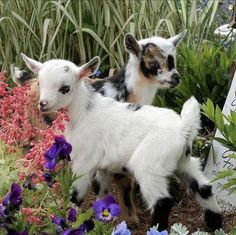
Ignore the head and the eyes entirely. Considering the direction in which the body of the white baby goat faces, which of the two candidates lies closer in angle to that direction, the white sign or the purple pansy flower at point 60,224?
the purple pansy flower

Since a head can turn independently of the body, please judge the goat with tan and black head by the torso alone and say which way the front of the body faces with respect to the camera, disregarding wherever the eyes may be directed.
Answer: to the viewer's right

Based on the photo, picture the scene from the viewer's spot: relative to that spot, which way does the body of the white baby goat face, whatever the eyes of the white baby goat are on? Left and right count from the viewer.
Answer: facing to the left of the viewer

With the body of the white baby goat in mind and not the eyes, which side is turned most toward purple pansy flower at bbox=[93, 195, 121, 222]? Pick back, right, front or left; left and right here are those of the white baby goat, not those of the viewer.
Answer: left

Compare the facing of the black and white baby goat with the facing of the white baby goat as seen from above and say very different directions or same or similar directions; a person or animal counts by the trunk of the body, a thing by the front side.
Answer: very different directions

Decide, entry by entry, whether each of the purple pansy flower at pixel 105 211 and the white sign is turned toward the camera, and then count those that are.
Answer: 2

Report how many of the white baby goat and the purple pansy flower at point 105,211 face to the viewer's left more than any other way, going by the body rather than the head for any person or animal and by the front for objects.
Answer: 1
